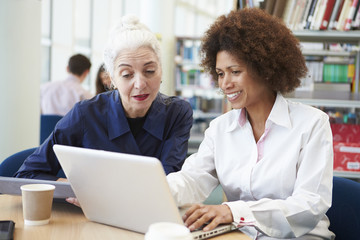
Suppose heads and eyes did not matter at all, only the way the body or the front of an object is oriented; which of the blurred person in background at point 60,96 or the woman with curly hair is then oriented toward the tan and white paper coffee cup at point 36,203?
the woman with curly hair

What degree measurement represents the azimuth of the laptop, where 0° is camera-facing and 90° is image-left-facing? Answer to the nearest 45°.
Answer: approximately 225°

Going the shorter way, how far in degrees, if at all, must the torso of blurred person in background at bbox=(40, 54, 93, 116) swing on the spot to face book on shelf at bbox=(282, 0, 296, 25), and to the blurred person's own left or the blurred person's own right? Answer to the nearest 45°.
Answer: approximately 90° to the blurred person's own right

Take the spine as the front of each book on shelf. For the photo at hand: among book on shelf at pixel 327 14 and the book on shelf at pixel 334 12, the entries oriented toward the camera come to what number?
2

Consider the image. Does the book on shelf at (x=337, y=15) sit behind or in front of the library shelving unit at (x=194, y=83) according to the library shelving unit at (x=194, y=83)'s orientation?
in front

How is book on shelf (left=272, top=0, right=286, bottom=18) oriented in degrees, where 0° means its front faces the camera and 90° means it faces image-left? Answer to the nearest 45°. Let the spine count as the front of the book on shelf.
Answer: approximately 0°

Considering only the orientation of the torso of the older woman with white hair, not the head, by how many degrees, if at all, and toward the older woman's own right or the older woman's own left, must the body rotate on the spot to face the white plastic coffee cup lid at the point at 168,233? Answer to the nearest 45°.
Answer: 0° — they already face it

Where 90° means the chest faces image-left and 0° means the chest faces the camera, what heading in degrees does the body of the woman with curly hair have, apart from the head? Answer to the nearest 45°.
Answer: approximately 45°
